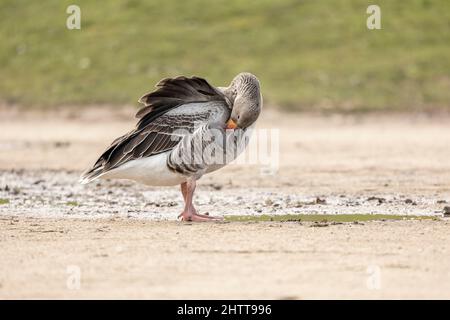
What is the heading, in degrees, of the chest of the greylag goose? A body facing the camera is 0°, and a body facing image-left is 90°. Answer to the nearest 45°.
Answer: approximately 270°
